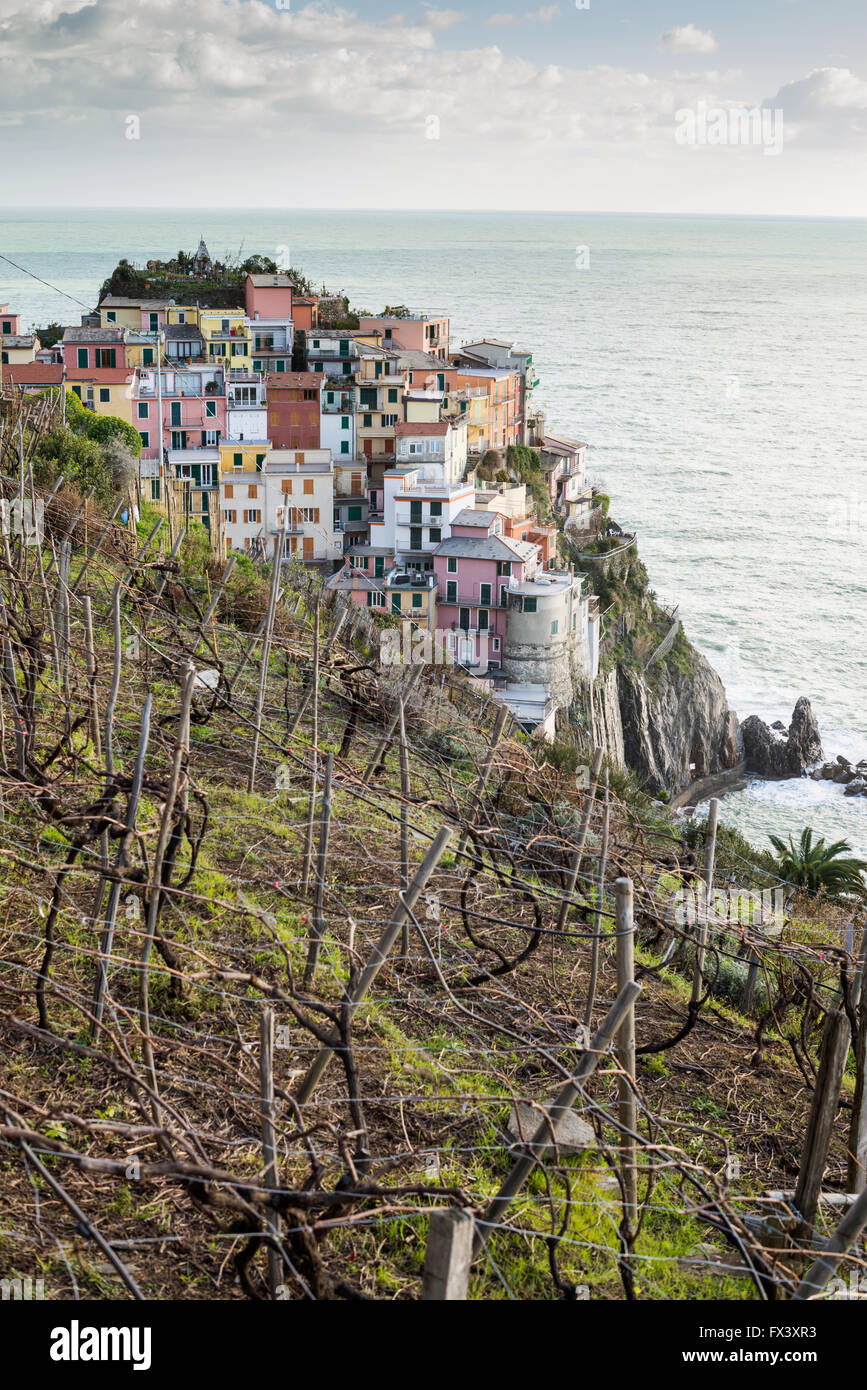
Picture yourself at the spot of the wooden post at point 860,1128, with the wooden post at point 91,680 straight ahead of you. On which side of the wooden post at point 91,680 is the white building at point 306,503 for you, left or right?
right

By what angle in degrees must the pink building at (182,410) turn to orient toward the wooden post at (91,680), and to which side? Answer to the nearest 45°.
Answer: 0° — it already faces it

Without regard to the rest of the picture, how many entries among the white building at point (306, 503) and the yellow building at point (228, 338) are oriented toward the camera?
2

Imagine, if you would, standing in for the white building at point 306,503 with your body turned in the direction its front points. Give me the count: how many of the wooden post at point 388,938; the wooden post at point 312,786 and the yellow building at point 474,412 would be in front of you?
2

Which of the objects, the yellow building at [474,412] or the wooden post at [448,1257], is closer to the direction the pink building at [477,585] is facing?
the wooden post

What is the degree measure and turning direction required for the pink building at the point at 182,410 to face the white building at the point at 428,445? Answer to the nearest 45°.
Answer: approximately 90° to its left

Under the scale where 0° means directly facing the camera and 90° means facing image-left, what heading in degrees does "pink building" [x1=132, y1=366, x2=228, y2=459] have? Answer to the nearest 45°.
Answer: approximately 0°
